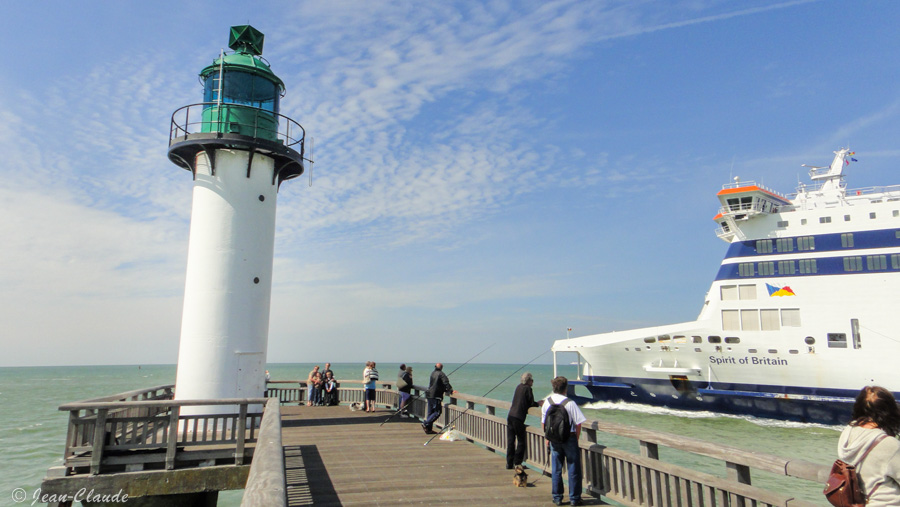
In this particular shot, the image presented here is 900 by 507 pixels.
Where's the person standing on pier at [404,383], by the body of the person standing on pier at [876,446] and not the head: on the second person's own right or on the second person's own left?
on the second person's own left

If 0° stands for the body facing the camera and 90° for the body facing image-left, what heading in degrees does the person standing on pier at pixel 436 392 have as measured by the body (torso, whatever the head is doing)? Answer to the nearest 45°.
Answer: approximately 225°

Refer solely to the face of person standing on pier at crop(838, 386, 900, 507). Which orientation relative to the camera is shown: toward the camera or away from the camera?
away from the camera

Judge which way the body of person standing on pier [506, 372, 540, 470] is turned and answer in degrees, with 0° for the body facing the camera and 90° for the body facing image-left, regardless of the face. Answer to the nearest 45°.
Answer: approximately 225°

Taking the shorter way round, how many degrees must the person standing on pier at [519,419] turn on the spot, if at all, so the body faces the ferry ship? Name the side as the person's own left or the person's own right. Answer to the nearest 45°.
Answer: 0° — they already face it
